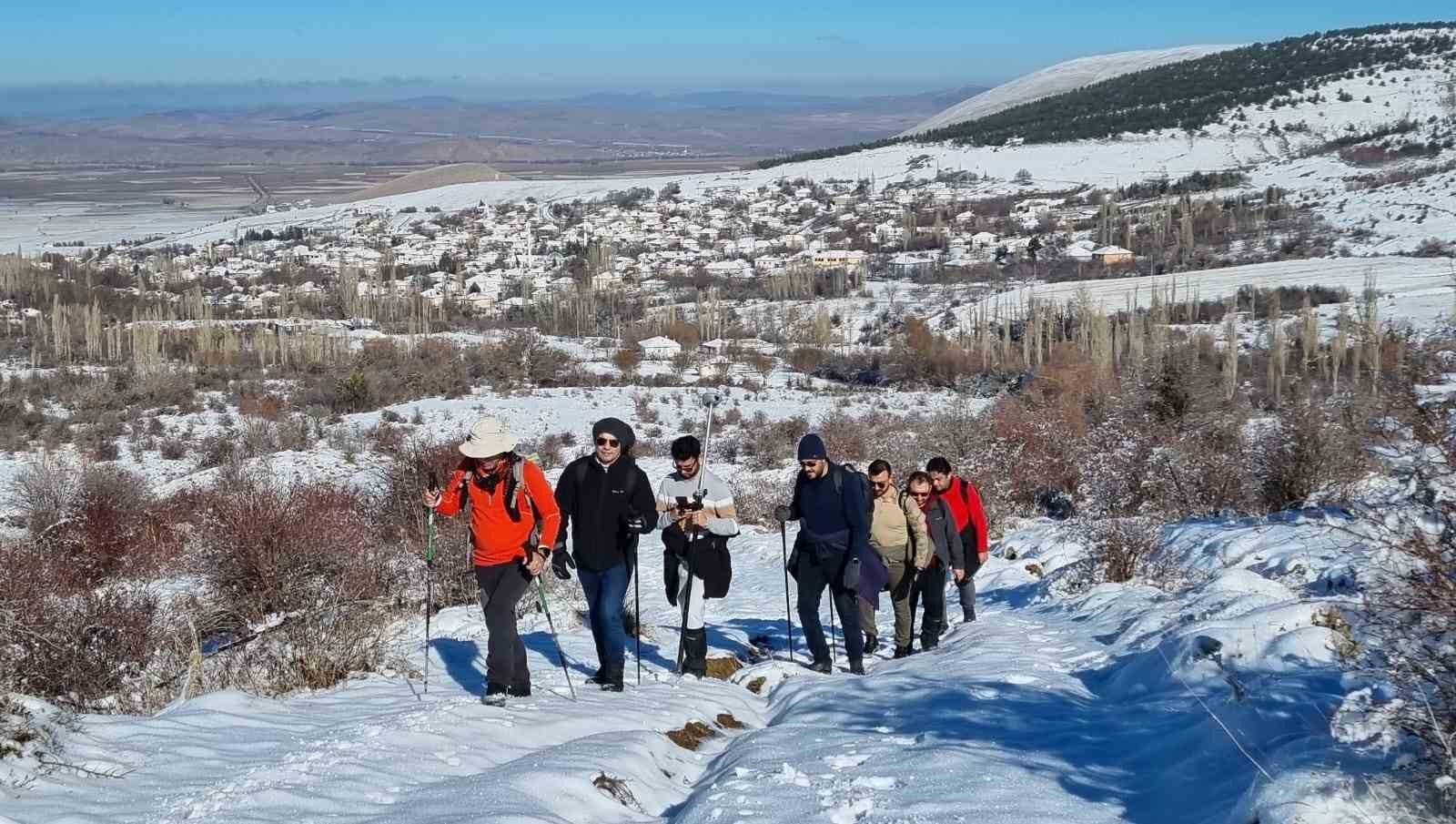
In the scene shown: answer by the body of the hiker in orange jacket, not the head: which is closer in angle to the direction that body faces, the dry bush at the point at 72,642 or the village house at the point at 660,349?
the dry bush

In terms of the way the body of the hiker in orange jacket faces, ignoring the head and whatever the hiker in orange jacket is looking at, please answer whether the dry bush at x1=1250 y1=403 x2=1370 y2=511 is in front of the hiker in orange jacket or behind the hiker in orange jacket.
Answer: behind

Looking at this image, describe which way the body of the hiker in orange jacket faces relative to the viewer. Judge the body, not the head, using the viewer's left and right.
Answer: facing the viewer and to the left of the viewer

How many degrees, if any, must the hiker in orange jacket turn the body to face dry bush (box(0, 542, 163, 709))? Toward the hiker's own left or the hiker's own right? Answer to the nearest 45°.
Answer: approximately 90° to the hiker's own right
